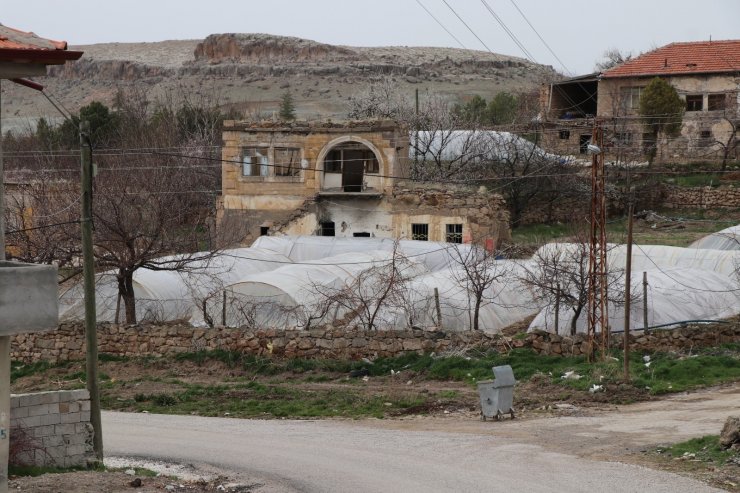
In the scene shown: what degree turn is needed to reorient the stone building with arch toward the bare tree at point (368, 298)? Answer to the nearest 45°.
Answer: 0° — it already faces it

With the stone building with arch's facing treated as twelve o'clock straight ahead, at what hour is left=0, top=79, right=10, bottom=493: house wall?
The house wall is roughly at 12 o'clock from the stone building with arch.

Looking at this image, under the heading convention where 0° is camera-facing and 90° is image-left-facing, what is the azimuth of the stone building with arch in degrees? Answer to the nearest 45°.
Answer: approximately 0°

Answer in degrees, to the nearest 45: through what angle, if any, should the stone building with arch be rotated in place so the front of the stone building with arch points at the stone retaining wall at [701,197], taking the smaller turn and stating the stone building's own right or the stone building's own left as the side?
approximately 90° to the stone building's own left

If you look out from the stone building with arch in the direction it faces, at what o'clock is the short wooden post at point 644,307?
The short wooden post is roughly at 11 o'clock from the stone building with arch.

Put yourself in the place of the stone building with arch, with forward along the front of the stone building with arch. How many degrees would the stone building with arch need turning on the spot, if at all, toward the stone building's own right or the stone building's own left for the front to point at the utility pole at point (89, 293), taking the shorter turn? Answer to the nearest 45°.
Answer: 0° — it already faces it

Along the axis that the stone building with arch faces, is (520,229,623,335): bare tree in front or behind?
in front

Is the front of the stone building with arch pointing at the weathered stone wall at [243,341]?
yes

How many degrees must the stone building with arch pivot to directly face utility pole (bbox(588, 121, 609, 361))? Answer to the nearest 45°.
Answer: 0° — it already faces it

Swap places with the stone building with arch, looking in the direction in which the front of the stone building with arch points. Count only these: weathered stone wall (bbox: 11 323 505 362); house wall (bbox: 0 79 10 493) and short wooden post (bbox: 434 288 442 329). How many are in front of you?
3

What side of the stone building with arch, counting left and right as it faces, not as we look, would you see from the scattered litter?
front

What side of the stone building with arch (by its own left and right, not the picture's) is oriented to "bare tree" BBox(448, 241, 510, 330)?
front
